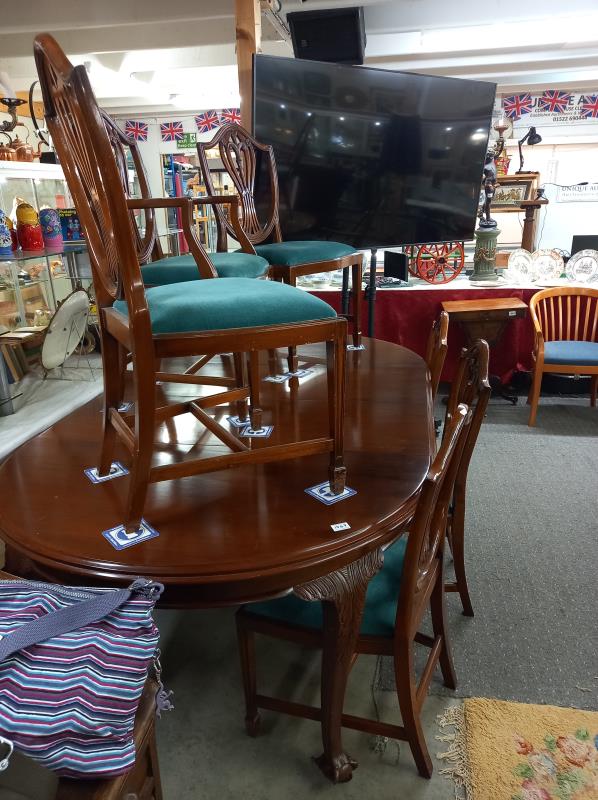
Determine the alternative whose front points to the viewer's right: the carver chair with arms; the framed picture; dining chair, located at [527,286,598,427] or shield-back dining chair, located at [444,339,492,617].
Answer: the carver chair with arms

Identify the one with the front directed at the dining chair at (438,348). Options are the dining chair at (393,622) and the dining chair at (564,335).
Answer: the dining chair at (564,335)

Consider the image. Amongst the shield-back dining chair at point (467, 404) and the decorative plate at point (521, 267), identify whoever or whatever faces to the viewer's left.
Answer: the shield-back dining chair

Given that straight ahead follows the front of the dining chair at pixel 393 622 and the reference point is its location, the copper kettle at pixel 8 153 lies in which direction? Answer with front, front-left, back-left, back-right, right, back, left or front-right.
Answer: front-right

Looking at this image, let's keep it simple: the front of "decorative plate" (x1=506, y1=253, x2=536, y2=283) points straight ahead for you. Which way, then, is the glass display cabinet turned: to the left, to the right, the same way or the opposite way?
to the left

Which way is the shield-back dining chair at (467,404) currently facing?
to the viewer's left

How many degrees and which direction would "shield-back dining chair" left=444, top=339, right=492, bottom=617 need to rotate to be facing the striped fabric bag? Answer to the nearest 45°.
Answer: approximately 45° to its left

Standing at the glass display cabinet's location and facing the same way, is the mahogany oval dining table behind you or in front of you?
in front

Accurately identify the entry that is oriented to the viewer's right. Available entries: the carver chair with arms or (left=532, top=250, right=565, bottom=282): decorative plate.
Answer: the carver chair with arms

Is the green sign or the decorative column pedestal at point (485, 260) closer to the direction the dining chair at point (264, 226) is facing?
the decorative column pedestal

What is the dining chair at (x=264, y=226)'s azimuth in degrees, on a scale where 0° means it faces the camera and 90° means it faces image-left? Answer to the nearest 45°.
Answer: approximately 315°
